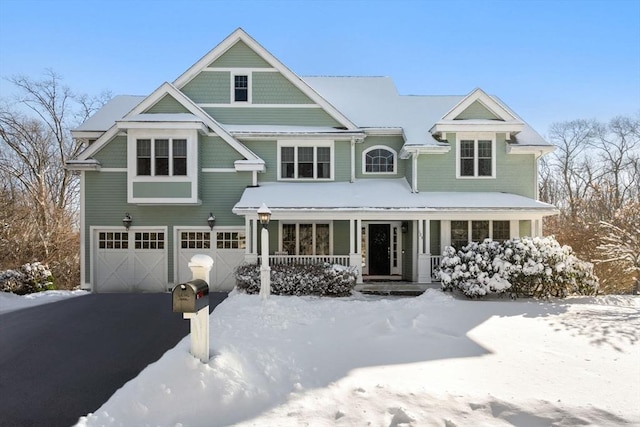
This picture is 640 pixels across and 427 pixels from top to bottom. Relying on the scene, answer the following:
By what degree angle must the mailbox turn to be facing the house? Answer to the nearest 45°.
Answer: approximately 135° to its right

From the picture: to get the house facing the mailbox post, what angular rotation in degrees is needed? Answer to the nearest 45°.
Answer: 0° — it already faces it

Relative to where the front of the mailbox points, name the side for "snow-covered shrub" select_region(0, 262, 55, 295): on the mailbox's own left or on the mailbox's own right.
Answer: on the mailbox's own right

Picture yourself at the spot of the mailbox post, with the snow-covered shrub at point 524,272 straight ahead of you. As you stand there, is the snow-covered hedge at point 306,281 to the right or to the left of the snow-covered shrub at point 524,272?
left

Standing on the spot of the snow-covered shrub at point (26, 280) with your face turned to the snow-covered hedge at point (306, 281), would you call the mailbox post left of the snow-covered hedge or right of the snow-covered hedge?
right

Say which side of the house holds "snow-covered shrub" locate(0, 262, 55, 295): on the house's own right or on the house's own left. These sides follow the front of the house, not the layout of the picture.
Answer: on the house's own right

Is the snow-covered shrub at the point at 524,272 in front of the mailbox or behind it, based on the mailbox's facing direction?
behind

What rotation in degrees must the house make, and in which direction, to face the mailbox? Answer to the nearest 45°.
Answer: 0° — it already faces it

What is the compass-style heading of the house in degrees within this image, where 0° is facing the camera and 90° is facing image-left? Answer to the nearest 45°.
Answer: approximately 0°
